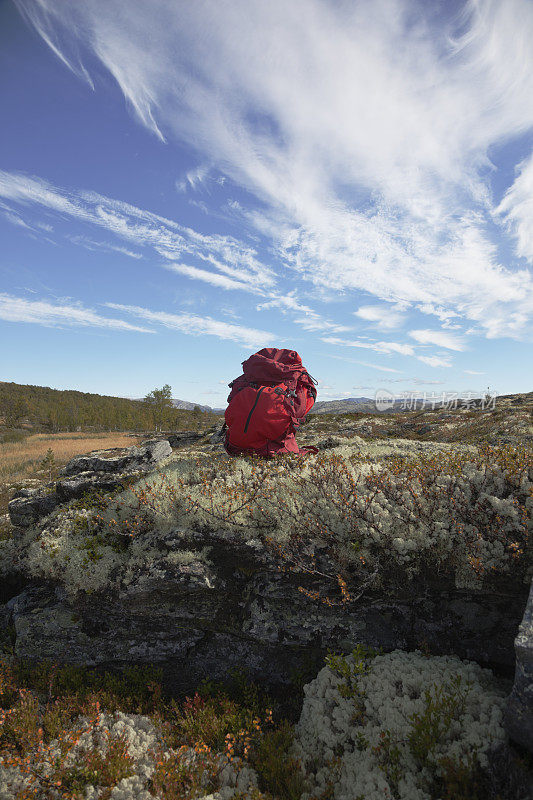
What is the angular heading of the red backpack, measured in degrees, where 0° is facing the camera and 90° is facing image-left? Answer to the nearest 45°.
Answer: approximately 45°
